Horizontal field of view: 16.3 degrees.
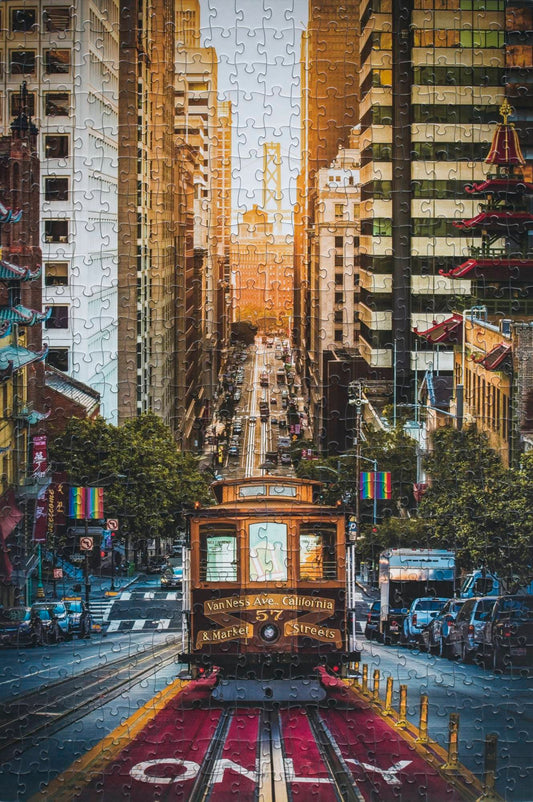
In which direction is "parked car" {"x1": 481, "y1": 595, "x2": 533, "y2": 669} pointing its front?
away from the camera

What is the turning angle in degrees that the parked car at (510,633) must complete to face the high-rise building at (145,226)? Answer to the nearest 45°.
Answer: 0° — it already faces it

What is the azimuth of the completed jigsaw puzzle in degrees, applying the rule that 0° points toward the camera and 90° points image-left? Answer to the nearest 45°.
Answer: approximately 0°
